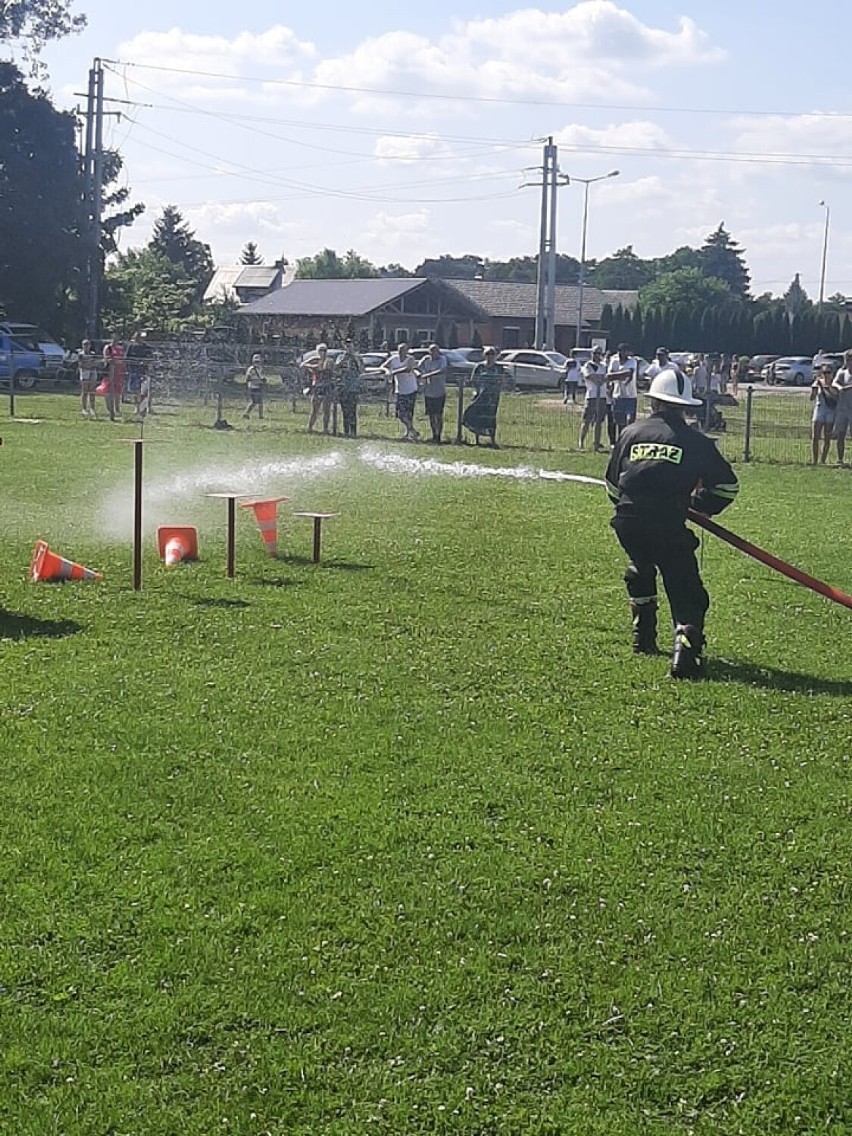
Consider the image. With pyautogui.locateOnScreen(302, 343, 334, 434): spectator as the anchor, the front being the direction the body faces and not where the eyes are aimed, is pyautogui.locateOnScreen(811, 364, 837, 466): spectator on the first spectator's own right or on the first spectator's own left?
on the first spectator's own left

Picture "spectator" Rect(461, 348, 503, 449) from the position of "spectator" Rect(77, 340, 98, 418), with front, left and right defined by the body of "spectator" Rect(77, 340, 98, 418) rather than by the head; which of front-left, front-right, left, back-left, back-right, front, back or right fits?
front-left

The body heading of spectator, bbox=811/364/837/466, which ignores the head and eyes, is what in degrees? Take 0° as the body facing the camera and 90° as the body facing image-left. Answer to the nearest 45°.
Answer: approximately 45°

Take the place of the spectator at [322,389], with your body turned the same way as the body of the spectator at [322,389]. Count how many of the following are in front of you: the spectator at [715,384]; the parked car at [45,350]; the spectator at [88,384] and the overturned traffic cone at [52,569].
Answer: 1

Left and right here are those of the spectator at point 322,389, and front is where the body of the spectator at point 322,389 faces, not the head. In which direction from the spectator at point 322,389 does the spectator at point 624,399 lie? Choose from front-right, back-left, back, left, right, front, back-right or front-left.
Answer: front-left

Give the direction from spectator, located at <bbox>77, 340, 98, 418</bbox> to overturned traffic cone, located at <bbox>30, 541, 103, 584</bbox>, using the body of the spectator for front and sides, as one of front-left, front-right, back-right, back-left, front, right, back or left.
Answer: front

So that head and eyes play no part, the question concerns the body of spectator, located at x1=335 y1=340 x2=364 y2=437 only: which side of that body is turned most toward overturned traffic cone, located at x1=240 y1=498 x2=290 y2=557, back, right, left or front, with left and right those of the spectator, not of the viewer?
front

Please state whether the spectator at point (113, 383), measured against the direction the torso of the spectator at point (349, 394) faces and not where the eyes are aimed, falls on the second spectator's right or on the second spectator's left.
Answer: on the second spectator's right

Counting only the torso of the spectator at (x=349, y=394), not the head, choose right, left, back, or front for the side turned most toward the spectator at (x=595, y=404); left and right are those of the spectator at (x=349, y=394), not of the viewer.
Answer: left

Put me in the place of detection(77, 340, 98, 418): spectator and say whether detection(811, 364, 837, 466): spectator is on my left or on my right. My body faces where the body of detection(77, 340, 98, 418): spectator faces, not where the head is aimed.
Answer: on my left

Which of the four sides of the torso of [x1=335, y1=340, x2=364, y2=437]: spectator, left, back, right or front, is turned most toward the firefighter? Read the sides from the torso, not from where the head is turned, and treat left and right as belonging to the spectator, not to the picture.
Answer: front

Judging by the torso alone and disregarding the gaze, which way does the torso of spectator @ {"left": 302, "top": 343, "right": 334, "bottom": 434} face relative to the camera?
toward the camera

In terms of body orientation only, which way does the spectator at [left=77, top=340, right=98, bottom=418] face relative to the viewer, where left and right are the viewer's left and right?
facing the viewer

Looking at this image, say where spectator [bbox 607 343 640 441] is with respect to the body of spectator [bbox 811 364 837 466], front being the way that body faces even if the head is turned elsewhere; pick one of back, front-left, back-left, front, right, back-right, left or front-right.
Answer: front-right

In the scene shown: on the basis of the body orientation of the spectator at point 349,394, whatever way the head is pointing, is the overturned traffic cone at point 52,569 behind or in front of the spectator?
in front
